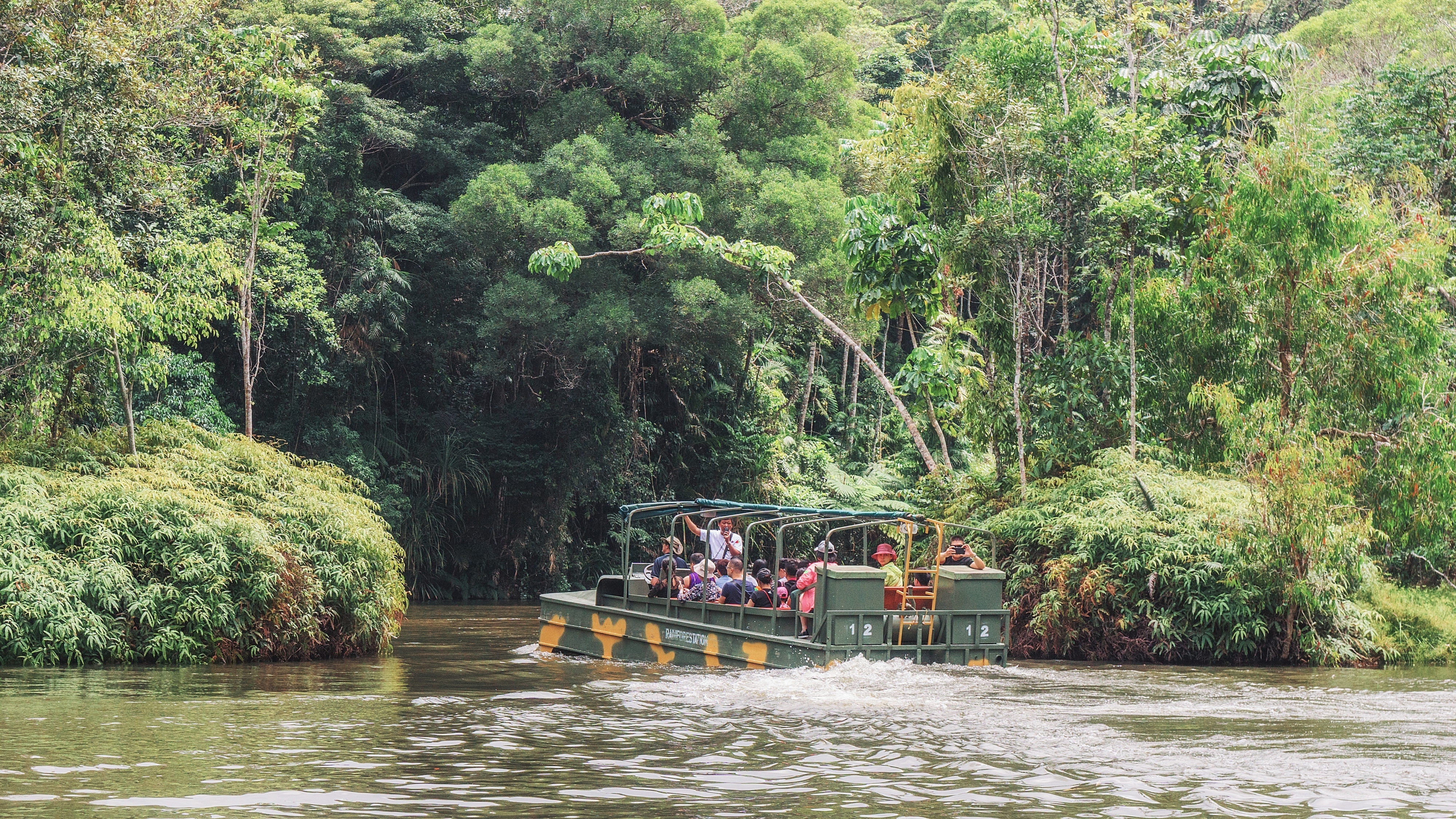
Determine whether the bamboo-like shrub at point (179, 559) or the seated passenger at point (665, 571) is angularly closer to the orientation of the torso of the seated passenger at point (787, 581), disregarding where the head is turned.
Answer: the seated passenger

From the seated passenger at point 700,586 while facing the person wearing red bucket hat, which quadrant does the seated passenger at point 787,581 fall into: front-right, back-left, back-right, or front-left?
front-right

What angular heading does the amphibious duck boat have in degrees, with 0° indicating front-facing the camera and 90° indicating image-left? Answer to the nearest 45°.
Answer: approximately 135°

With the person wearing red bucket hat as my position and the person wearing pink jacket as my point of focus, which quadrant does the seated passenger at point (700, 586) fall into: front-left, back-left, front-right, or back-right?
front-right

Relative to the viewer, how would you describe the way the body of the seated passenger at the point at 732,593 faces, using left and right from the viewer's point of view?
facing away from the viewer and to the left of the viewer

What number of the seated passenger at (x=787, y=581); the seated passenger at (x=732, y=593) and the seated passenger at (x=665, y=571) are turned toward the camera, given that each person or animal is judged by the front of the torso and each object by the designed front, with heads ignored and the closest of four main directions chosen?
0

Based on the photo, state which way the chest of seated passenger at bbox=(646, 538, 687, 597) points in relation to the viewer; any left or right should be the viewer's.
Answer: facing away from the viewer and to the left of the viewer

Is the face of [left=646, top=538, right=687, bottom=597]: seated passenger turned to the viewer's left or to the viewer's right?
to the viewer's left

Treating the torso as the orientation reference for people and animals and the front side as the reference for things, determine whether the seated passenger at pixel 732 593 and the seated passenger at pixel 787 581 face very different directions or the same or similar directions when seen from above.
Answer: same or similar directions

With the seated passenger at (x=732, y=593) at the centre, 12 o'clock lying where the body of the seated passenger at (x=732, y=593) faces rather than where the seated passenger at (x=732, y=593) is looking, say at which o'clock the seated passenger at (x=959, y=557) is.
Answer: the seated passenger at (x=959, y=557) is roughly at 4 o'clock from the seated passenger at (x=732, y=593).

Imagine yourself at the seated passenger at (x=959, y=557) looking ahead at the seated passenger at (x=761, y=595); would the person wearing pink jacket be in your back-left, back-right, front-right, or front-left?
front-left

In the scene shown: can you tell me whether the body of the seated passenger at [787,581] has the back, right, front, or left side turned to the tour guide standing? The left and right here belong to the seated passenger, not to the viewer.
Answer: front

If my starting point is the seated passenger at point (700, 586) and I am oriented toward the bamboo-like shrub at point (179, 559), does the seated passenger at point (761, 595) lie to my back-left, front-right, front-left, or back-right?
back-left

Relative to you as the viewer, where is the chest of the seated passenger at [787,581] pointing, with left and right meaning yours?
facing away from the viewer and to the left of the viewer

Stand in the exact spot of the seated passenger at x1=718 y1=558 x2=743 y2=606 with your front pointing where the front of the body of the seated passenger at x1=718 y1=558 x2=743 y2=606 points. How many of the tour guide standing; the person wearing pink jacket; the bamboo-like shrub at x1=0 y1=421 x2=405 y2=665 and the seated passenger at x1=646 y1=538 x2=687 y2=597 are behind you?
1

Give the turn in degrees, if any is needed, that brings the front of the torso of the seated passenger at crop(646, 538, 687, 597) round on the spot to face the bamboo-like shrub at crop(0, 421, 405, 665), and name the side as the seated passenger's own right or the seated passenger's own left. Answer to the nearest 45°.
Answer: approximately 45° to the seated passenger's own left

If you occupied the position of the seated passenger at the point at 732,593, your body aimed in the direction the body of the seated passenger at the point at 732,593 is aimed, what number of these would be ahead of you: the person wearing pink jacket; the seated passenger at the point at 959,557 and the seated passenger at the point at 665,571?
1

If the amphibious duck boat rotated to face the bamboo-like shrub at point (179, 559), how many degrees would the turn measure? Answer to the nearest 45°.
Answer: approximately 45° to its left

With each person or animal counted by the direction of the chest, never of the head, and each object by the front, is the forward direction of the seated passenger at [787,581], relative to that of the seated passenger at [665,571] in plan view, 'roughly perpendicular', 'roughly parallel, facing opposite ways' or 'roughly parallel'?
roughly parallel
